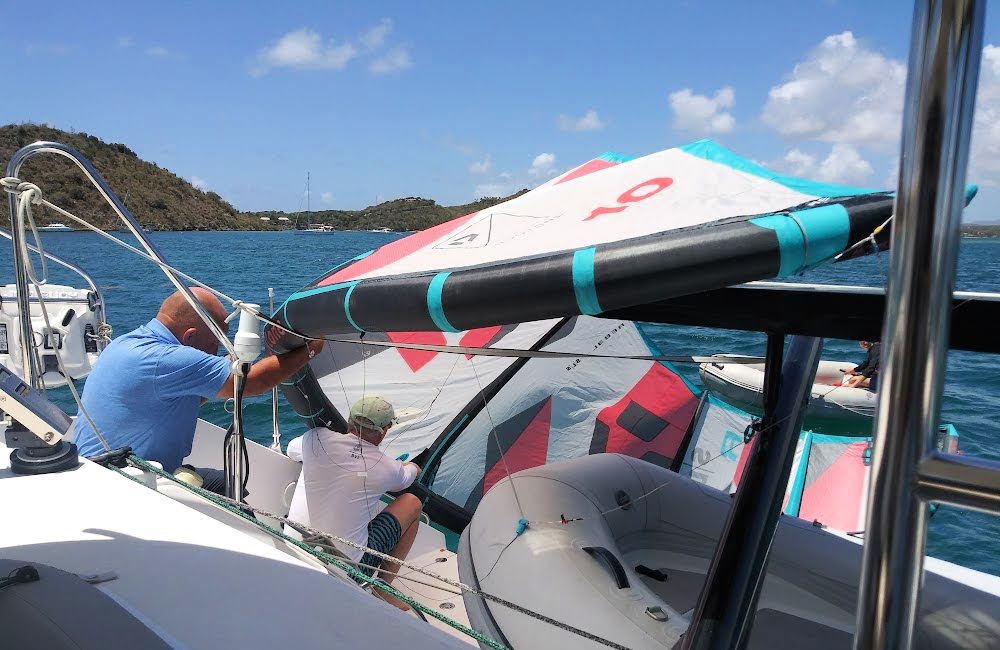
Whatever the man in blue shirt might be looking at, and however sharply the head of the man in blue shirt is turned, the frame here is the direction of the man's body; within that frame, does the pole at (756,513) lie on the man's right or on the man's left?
on the man's right

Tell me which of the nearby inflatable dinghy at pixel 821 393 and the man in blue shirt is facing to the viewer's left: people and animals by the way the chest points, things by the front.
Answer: the nearby inflatable dinghy

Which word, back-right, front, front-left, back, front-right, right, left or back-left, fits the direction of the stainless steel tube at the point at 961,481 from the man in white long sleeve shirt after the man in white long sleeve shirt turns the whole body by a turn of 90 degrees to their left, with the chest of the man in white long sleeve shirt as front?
back-left

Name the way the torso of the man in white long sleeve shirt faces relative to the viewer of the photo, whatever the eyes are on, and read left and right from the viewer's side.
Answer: facing away from the viewer and to the right of the viewer

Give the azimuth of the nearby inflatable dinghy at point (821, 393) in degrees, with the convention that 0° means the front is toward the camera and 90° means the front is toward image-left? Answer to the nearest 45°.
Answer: approximately 90°

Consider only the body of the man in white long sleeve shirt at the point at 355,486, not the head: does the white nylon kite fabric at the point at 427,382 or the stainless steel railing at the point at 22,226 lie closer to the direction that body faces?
the white nylon kite fabric

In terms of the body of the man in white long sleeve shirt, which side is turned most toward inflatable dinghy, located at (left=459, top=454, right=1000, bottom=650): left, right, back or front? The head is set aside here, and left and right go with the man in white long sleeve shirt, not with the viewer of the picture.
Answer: right

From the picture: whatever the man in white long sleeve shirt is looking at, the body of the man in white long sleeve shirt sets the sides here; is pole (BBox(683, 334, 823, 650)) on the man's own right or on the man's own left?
on the man's own right

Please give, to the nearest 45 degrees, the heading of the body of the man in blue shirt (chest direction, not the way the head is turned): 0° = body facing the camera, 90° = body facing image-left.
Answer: approximately 225°
